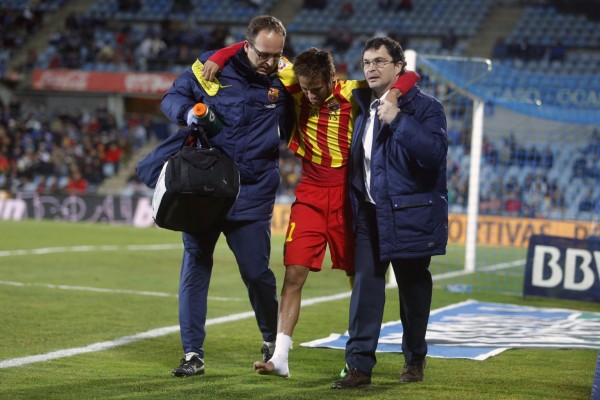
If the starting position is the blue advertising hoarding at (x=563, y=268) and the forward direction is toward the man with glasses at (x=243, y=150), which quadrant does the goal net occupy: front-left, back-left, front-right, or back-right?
back-right

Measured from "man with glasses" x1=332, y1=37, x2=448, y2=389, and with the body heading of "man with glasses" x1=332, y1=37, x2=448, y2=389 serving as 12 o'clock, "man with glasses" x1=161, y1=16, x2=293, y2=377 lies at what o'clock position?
"man with glasses" x1=161, y1=16, x2=293, y2=377 is roughly at 2 o'clock from "man with glasses" x1=332, y1=37, x2=448, y2=389.

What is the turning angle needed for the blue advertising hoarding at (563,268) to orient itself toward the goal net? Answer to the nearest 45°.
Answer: approximately 180°

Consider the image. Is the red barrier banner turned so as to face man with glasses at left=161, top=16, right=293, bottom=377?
yes

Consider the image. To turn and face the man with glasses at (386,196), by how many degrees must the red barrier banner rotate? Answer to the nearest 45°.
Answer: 0° — it already faces them

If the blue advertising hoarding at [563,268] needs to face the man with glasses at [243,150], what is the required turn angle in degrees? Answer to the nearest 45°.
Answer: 0° — it already faces them

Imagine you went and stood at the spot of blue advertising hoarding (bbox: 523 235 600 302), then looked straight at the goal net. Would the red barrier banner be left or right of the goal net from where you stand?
left

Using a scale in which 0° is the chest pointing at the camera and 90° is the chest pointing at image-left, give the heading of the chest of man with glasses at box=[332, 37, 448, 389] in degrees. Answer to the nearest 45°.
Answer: approximately 45°

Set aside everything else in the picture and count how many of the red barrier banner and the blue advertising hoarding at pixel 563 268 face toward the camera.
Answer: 2

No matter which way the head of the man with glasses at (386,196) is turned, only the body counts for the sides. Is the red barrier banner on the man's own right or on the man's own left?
on the man's own right
